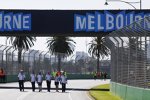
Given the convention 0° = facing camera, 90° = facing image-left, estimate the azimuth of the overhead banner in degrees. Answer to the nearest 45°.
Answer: approximately 0°

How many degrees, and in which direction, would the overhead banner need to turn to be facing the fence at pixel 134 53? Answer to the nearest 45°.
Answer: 0° — it already faces it

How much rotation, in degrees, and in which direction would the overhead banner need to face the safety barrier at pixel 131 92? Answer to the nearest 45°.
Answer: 0° — it already faces it
